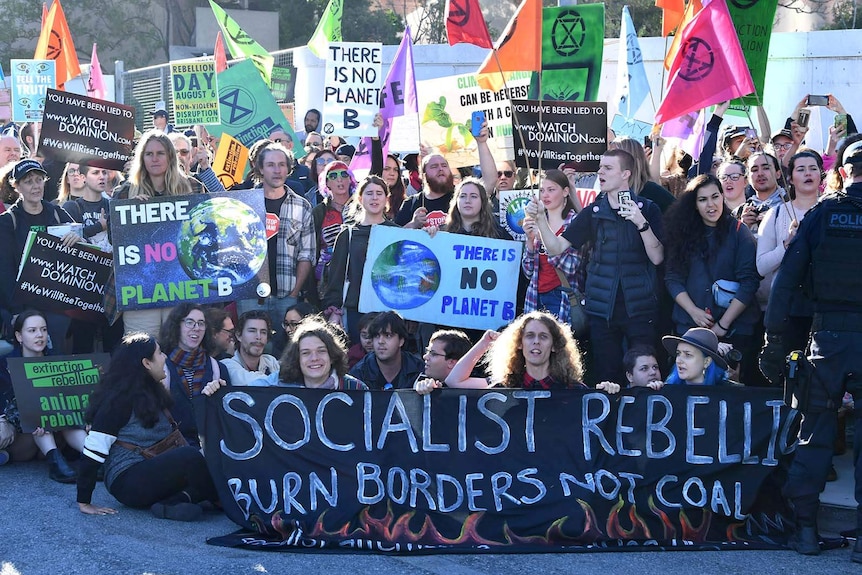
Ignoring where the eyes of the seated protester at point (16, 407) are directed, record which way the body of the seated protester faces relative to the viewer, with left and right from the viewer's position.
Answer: facing the viewer and to the right of the viewer

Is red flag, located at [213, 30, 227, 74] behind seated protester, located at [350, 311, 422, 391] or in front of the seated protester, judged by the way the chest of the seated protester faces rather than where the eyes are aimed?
behind

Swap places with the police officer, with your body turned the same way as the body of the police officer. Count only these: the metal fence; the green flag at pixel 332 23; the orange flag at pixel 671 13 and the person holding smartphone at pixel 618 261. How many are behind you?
0

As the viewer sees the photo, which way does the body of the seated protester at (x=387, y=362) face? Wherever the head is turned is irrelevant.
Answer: toward the camera

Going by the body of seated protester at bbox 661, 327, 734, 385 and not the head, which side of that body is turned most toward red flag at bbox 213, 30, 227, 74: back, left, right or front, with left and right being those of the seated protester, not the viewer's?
right

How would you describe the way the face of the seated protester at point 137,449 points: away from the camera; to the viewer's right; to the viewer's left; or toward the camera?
to the viewer's right

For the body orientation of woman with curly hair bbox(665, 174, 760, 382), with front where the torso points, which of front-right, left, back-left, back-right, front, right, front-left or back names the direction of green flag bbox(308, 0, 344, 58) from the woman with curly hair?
back-right

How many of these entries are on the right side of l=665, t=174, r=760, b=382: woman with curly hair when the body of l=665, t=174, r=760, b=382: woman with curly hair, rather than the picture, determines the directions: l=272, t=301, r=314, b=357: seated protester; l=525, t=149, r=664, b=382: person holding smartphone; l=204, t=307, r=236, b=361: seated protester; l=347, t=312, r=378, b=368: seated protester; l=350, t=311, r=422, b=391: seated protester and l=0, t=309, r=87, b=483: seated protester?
6

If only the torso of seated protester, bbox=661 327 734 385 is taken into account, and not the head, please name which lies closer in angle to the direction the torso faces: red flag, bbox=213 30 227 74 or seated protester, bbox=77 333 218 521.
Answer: the seated protester

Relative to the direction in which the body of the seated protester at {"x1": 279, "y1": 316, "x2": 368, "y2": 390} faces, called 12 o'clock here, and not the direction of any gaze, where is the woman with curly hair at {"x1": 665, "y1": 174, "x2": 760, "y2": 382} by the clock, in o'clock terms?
The woman with curly hair is roughly at 9 o'clock from the seated protester.

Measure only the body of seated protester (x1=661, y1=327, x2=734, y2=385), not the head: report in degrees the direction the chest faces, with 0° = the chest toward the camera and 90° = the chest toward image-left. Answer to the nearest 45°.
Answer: approximately 45°

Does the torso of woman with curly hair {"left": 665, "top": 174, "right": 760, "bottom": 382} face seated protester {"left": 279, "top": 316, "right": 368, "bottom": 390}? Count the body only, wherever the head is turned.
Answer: no

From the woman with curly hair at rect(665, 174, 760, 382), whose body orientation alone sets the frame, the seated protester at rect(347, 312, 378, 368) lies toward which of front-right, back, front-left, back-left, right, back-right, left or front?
right

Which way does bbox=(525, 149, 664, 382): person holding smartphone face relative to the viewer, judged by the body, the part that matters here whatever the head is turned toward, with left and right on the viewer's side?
facing the viewer and to the left of the viewer

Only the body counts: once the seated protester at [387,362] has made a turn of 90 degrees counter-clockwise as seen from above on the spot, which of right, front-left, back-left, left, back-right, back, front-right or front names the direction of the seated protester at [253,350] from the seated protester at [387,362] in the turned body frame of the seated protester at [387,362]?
back

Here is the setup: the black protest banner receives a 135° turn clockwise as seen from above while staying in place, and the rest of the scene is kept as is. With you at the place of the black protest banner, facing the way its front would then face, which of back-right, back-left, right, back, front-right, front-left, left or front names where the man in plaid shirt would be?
front

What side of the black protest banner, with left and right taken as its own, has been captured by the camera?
front
